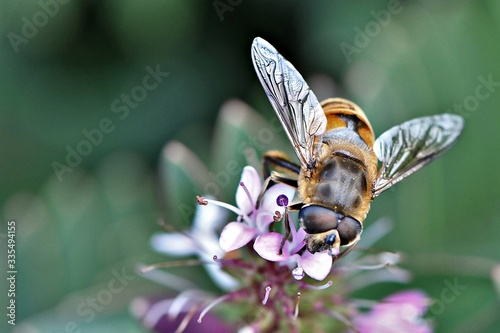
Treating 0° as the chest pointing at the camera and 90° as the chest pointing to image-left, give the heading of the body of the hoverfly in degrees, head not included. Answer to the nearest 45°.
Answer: approximately 0°
